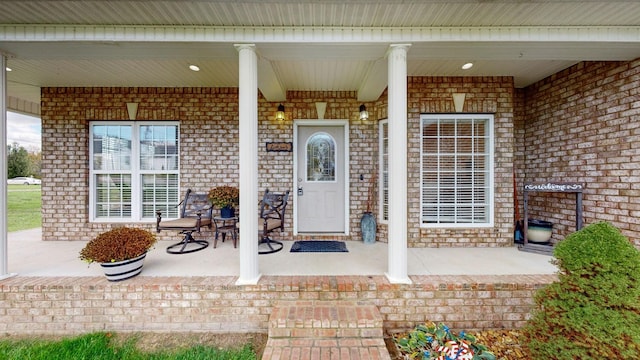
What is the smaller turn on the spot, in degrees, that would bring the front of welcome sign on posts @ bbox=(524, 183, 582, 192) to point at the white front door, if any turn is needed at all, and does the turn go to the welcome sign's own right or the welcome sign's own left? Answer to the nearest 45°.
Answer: approximately 45° to the welcome sign's own right

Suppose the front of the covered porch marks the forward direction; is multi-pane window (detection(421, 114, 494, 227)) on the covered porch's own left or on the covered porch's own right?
on the covered porch's own left

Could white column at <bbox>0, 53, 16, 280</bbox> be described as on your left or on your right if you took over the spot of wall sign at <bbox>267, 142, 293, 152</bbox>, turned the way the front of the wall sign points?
on your right

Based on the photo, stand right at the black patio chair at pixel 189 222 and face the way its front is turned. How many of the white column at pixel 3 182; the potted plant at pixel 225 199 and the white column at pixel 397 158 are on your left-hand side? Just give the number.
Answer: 2

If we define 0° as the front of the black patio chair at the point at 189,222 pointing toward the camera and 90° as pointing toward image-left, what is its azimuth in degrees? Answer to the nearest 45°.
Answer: approximately 45°

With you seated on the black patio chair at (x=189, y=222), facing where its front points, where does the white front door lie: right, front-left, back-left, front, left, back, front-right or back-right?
back-left

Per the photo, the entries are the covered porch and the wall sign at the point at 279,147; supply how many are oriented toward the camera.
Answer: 2

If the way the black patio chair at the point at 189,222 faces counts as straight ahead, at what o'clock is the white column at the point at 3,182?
The white column is roughly at 1 o'clock from the black patio chair.

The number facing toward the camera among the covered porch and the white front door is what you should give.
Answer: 2
